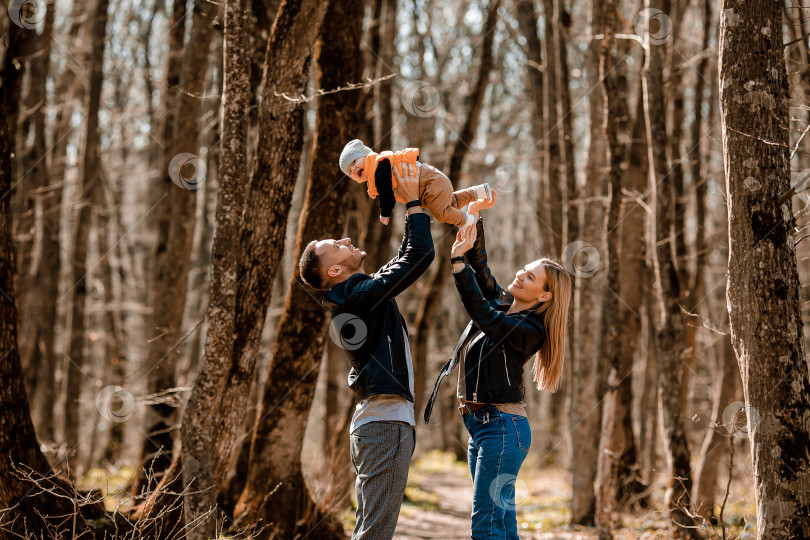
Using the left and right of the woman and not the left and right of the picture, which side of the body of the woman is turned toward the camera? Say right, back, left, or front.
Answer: left

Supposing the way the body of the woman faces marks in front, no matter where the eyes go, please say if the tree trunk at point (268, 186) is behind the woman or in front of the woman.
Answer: in front

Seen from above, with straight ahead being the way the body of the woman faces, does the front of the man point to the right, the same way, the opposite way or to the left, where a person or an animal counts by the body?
the opposite way

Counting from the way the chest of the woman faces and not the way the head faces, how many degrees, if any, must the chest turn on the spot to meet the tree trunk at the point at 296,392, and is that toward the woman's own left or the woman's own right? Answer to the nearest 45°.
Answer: approximately 45° to the woman's own right

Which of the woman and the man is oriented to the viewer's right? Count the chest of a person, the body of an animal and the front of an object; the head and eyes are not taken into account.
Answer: the man

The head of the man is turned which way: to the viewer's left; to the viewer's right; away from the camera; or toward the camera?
to the viewer's right

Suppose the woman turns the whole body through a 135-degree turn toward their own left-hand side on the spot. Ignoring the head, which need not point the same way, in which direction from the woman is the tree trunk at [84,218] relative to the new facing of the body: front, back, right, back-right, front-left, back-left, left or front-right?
back

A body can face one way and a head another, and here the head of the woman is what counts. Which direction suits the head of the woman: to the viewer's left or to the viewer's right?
to the viewer's left

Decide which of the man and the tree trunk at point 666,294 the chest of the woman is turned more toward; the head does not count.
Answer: the man

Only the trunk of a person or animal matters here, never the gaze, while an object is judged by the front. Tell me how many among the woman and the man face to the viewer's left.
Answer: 1

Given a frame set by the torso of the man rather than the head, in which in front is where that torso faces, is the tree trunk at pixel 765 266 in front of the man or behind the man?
in front

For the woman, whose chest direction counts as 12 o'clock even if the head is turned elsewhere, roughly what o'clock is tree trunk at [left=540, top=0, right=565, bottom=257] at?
The tree trunk is roughly at 3 o'clock from the woman.

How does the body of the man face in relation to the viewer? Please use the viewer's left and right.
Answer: facing to the right of the viewer
